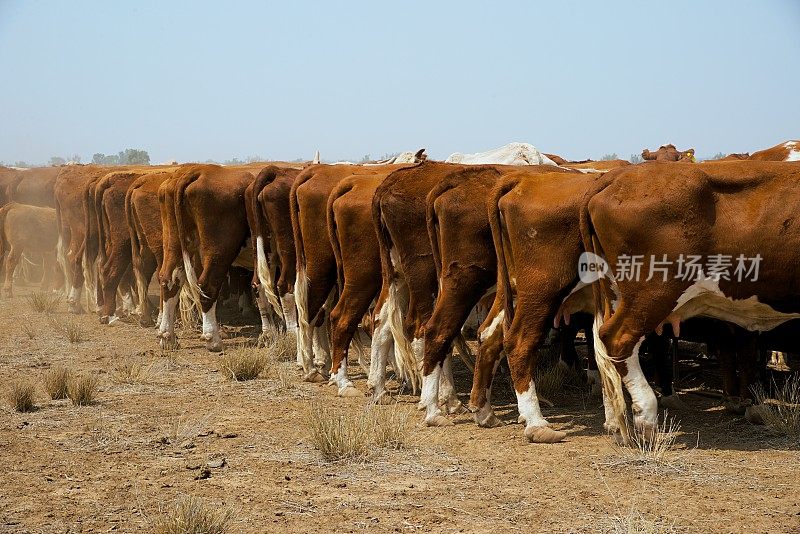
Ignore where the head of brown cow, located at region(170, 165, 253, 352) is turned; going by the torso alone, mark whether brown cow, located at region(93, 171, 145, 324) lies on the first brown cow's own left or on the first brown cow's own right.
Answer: on the first brown cow's own left

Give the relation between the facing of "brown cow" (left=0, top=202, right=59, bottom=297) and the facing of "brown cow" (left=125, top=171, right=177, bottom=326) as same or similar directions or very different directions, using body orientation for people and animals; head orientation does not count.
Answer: same or similar directions

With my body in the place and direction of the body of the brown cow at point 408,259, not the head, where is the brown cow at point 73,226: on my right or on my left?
on my left

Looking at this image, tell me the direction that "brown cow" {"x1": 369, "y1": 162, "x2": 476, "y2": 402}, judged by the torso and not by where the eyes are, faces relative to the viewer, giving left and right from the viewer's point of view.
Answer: facing away from the viewer and to the right of the viewer

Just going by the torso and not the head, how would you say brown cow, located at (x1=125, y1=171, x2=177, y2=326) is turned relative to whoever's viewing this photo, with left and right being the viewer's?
facing away from the viewer and to the right of the viewer

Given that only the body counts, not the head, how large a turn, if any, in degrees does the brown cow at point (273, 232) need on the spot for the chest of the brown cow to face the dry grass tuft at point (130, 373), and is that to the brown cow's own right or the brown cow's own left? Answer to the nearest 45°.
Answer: approximately 180°

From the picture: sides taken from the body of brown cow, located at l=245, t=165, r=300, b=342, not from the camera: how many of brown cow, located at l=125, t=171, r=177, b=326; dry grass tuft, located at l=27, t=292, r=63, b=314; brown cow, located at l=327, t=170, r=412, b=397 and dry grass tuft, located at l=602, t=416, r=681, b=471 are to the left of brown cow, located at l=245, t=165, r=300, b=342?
2

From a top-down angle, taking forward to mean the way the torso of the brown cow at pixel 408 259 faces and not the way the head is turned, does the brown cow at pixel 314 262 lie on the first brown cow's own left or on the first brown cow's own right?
on the first brown cow's own left

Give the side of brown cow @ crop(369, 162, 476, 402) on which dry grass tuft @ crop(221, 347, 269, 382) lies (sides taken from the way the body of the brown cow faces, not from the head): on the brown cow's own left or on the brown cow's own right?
on the brown cow's own left

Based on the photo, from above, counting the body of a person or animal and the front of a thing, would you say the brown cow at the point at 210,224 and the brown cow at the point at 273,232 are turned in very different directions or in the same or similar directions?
same or similar directions

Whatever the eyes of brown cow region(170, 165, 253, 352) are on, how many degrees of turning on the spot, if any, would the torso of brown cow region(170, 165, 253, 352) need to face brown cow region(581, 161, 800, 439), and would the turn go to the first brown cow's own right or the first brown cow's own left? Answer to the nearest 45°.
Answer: approximately 90° to the first brown cow's own right

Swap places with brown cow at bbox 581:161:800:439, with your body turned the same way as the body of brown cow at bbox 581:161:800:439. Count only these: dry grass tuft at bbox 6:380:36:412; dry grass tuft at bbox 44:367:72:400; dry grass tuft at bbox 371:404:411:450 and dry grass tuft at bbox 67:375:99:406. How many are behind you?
4

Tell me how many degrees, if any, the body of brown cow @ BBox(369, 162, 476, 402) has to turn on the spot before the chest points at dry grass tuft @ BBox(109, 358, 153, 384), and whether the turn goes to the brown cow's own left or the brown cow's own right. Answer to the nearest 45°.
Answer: approximately 90° to the brown cow's own left

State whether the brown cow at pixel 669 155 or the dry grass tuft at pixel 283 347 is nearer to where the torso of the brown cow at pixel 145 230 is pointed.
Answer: the brown cow

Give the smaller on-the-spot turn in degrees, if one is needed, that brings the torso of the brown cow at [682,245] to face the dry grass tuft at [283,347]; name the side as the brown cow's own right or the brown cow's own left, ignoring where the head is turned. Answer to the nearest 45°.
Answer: approximately 135° to the brown cow's own left

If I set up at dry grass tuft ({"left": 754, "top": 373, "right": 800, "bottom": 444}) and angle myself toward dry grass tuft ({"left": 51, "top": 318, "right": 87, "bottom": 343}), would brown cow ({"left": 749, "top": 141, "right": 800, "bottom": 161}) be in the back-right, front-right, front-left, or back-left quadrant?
front-right
